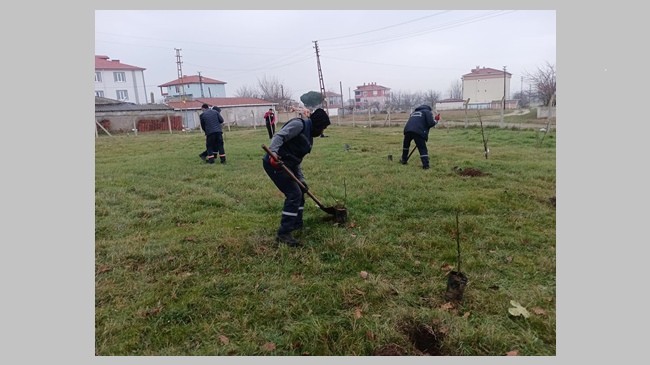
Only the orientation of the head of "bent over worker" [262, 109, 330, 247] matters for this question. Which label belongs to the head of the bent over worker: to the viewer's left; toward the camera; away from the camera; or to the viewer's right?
to the viewer's right

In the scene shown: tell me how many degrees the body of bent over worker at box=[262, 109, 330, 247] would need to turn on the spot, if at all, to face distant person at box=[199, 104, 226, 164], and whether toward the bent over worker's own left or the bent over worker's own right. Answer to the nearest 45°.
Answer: approximately 90° to the bent over worker's own left

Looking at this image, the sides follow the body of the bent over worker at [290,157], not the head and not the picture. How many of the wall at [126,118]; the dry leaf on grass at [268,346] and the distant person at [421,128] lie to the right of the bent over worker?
1

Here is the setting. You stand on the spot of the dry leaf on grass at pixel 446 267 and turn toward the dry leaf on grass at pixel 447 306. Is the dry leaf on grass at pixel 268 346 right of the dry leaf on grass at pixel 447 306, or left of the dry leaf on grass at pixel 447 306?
right

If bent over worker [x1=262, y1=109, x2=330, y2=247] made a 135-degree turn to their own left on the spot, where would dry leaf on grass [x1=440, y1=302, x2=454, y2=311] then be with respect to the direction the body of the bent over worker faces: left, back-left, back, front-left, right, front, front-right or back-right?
back

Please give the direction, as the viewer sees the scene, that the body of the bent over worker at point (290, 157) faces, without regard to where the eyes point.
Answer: to the viewer's right

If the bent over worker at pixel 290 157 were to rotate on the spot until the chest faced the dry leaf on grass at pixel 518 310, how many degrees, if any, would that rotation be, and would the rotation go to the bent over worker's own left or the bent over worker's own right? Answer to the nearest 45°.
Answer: approximately 45° to the bent over worker's own right

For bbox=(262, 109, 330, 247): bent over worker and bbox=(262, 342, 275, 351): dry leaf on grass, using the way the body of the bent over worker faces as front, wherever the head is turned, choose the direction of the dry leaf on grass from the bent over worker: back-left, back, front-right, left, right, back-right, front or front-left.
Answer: right

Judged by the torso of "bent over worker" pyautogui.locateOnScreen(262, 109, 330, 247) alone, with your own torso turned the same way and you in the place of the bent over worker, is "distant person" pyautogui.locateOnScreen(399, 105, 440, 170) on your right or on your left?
on your left

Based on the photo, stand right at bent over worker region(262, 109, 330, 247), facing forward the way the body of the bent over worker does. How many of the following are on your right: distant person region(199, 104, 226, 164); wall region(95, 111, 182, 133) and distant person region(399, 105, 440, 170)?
0

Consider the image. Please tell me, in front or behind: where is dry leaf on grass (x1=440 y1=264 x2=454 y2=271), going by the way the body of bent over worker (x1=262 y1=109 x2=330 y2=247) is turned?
in front

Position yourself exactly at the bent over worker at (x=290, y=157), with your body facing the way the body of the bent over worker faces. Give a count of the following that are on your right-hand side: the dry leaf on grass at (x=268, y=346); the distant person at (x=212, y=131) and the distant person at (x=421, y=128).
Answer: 1

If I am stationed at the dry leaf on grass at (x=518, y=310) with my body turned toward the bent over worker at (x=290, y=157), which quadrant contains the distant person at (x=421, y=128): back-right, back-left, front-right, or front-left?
front-right
